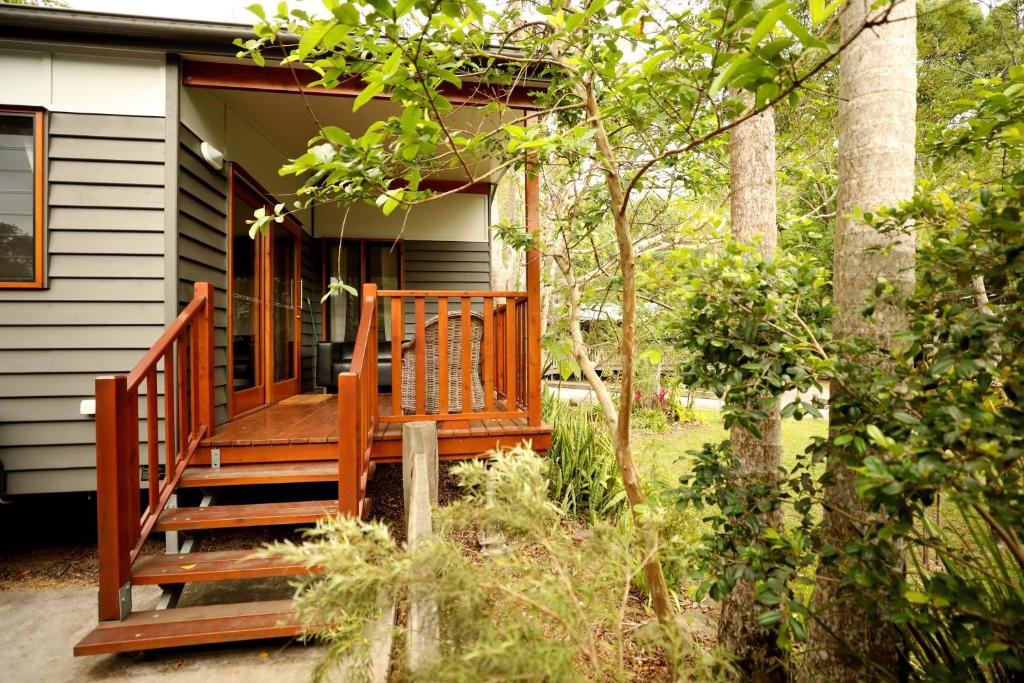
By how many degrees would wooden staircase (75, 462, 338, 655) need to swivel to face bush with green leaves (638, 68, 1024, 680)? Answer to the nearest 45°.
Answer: approximately 45° to its left

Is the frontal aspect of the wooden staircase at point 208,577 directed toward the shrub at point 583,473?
no

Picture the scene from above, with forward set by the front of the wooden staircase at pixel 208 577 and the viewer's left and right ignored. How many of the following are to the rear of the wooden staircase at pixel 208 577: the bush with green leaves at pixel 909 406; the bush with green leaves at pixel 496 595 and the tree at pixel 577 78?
0

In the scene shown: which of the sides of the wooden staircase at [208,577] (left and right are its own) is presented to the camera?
front

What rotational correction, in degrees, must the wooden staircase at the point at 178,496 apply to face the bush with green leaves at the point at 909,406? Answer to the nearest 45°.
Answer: approximately 45° to its left

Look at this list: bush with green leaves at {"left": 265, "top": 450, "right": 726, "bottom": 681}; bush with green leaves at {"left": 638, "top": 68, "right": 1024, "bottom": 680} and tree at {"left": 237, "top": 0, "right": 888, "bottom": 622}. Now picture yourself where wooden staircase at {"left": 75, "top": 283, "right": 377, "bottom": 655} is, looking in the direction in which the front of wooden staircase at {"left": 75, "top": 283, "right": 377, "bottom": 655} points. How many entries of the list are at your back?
0

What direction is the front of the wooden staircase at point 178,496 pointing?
toward the camera
